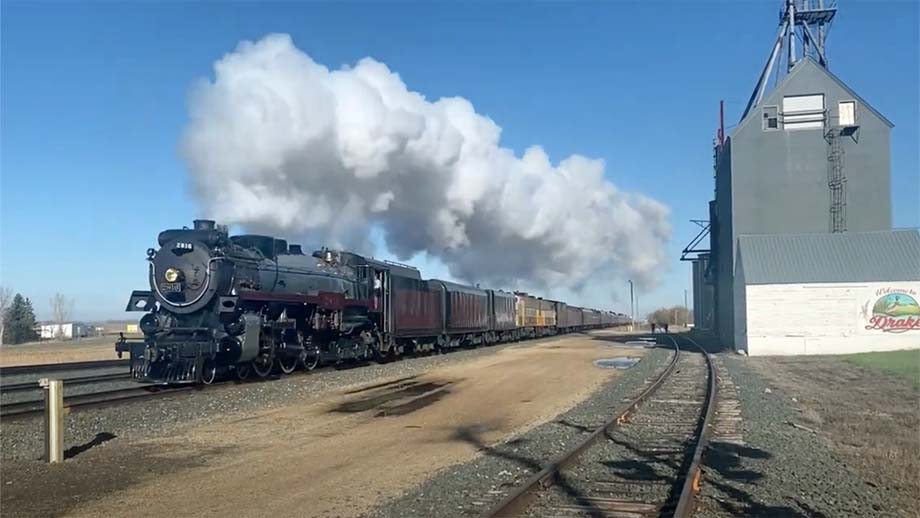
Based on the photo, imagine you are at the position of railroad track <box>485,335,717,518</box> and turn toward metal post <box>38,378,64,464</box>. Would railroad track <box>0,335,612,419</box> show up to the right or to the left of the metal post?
right

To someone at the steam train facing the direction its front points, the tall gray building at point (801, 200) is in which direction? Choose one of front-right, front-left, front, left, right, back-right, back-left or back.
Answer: back

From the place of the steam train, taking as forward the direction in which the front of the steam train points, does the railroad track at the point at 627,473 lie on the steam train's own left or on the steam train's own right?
on the steam train's own left

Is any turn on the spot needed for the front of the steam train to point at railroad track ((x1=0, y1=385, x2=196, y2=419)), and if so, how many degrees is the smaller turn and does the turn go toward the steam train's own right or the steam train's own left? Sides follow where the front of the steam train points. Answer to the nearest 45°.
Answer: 0° — it already faces it

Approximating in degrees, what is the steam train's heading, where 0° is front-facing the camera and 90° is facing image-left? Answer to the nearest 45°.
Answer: approximately 45°

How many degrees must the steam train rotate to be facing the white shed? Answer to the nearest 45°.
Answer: approximately 180°
